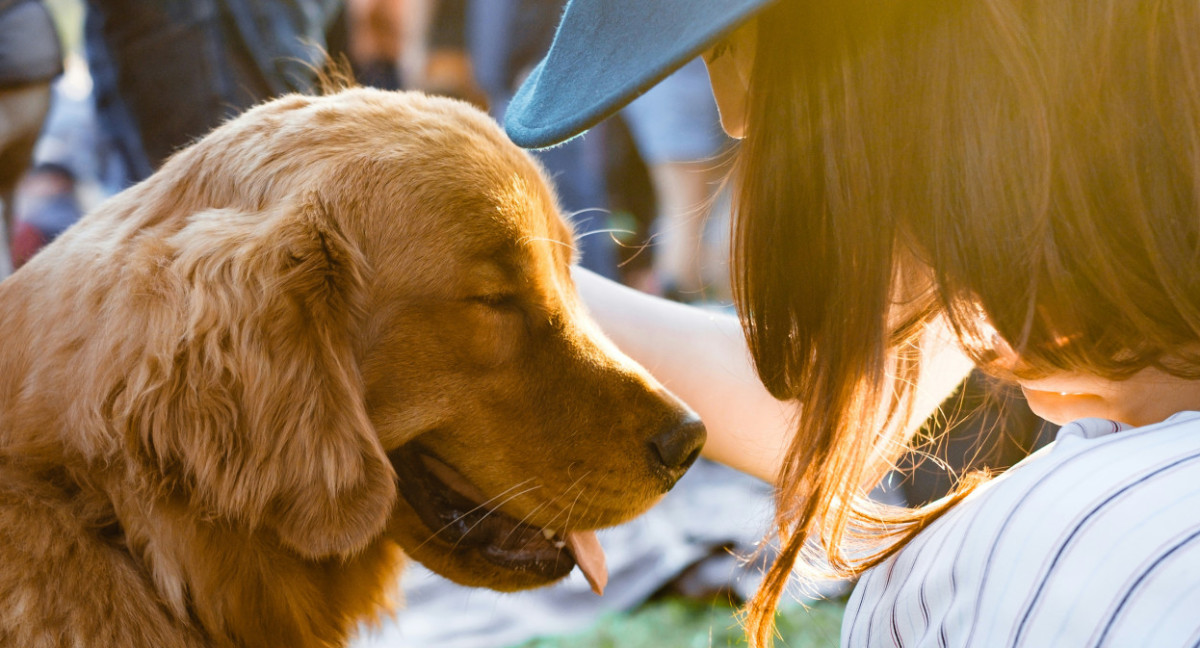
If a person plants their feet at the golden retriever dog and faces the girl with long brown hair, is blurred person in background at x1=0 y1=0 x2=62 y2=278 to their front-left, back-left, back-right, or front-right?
back-left

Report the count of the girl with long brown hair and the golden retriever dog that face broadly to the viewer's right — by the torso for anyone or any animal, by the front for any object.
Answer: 1

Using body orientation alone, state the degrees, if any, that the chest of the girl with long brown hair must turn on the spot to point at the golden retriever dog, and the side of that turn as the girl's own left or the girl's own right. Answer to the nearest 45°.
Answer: approximately 45° to the girl's own left

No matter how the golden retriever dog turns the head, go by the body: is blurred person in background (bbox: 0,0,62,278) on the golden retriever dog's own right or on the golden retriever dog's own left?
on the golden retriever dog's own left

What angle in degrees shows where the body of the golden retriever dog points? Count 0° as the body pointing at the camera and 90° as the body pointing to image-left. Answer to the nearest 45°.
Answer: approximately 270°

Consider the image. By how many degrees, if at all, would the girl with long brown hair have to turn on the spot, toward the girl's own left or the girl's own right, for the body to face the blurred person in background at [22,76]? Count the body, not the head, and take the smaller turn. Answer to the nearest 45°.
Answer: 0° — they already face them

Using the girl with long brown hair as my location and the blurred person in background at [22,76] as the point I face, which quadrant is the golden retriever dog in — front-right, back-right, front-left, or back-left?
front-left

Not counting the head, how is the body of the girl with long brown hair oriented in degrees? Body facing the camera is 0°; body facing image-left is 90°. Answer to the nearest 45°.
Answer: approximately 135°

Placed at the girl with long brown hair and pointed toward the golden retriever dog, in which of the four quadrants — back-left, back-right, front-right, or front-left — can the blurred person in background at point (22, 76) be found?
front-right

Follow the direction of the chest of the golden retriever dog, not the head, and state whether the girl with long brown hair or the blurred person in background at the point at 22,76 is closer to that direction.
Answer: the girl with long brown hair
